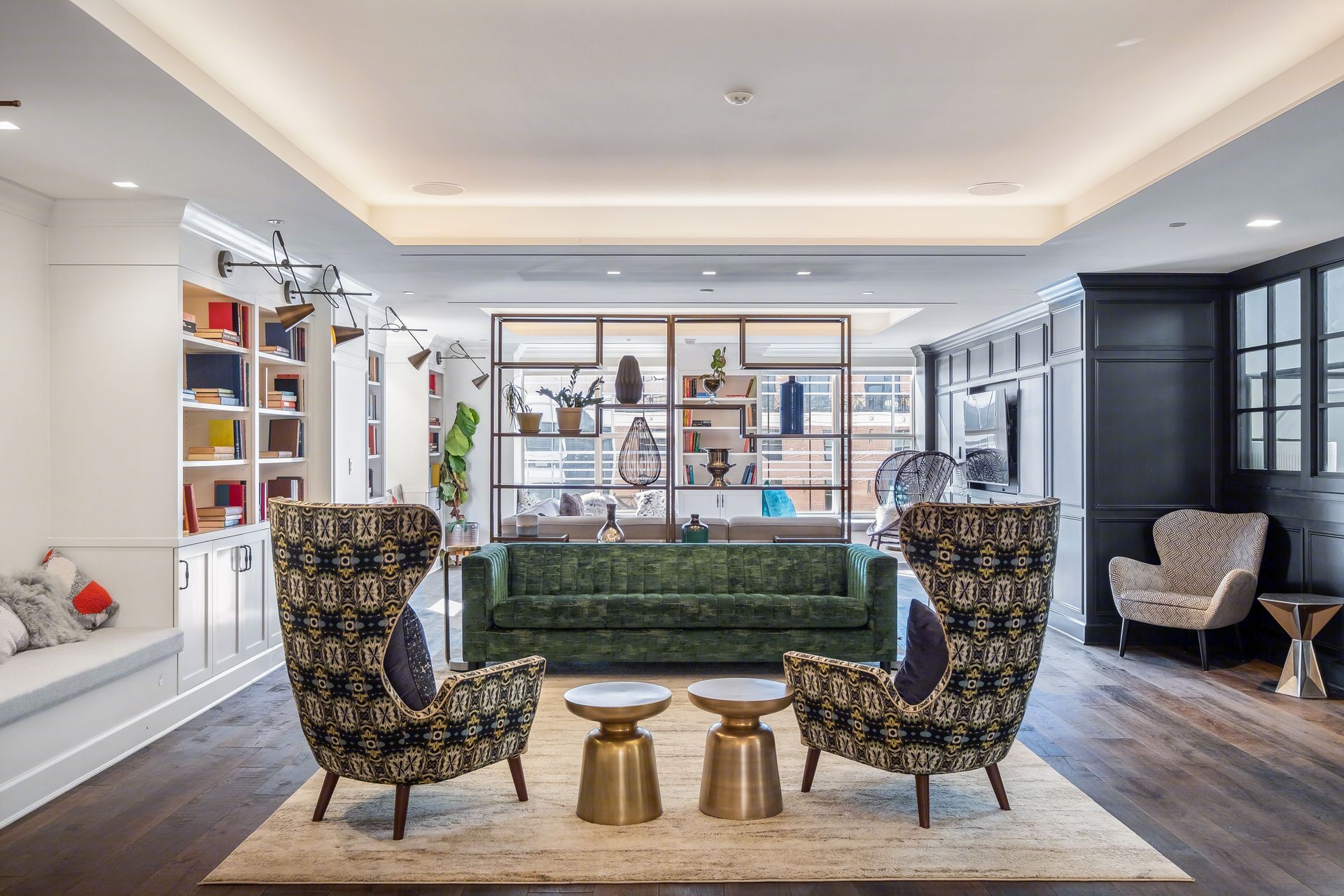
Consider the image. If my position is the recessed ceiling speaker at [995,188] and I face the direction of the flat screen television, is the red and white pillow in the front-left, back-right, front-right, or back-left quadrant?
back-left

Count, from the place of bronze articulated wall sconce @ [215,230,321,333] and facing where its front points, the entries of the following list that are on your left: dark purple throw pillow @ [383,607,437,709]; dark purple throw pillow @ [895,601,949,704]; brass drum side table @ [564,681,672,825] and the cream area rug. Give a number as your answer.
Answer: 0

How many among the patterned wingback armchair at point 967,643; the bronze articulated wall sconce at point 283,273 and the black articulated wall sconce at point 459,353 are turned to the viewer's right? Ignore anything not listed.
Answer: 2

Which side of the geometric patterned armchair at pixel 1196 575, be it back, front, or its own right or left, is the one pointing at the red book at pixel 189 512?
front

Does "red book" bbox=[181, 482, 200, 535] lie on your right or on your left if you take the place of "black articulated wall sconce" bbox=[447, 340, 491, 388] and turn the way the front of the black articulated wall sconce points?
on your right

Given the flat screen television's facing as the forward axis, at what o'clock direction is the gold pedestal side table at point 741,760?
The gold pedestal side table is roughly at 11 o'clock from the flat screen television.

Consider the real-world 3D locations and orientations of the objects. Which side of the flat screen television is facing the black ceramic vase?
front

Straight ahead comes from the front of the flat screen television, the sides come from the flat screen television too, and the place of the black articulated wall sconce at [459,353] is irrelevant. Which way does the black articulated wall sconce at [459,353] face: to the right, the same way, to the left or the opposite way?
the opposite way

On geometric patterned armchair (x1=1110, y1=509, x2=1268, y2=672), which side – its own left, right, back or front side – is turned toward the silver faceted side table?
left

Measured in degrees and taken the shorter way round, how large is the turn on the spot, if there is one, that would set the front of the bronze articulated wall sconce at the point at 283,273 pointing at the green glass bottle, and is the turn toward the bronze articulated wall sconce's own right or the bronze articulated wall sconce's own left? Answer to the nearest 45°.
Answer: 0° — it already faces it

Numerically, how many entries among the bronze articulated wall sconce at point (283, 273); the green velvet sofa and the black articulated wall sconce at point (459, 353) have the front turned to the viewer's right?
2

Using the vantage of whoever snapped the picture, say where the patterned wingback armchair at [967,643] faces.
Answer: facing away from the viewer and to the left of the viewer

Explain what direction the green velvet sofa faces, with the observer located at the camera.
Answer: facing the viewer

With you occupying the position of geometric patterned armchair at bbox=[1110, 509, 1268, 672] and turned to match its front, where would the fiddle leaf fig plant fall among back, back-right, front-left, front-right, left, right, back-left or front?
front-right

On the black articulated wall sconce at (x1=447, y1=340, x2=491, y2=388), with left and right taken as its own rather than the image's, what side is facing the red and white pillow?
right

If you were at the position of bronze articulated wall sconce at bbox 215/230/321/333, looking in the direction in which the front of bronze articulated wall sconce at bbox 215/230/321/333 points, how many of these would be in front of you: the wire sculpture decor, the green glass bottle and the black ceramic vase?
3

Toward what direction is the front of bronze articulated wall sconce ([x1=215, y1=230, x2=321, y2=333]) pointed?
to the viewer's right
